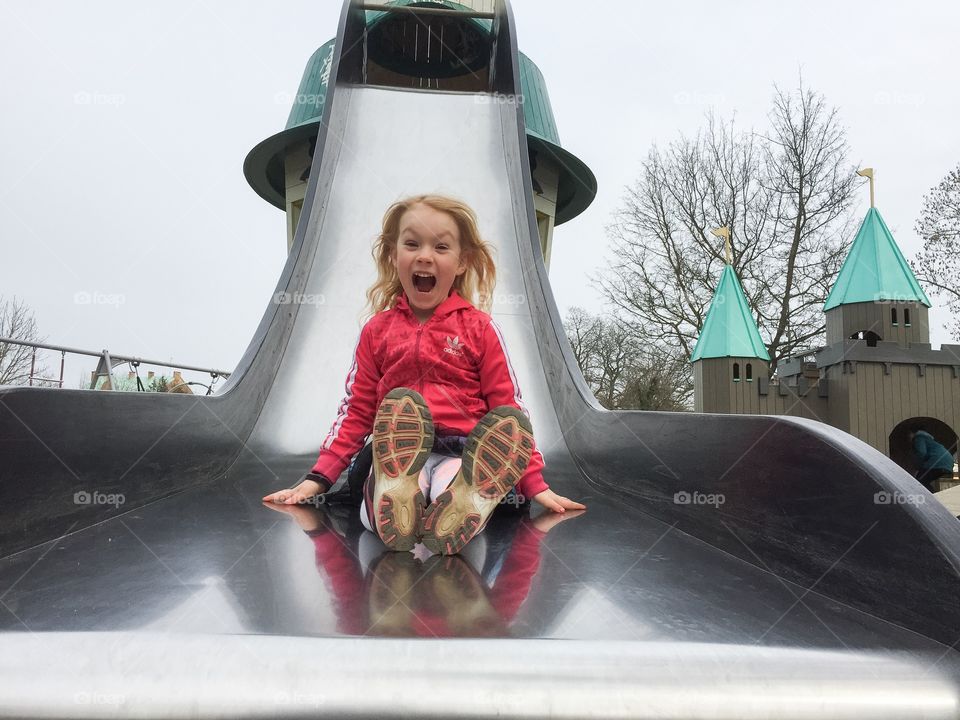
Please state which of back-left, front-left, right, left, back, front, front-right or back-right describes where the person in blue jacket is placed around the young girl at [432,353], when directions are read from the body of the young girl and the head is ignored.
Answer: back-left

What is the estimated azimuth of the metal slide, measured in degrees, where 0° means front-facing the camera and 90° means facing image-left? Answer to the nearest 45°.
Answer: approximately 0°

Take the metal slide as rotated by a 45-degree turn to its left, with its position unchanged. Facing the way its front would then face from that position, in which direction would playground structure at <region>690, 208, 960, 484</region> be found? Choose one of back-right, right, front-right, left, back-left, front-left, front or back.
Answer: left

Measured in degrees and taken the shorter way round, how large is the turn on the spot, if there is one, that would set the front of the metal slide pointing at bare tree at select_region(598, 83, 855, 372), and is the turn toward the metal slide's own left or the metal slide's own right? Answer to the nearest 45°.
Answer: approximately 135° to the metal slide's own left

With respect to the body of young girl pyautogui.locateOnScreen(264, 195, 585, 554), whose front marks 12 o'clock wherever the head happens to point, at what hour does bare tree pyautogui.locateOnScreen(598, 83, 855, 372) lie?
The bare tree is roughly at 7 o'clock from the young girl.

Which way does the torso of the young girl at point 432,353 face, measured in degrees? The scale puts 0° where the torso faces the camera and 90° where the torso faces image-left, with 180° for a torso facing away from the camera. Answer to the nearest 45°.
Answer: approximately 0°

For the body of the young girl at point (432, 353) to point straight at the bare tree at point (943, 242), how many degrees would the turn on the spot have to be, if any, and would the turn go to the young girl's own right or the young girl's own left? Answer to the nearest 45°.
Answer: approximately 135° to the young girl's own left
